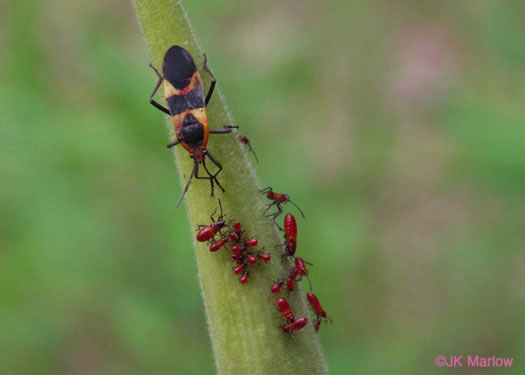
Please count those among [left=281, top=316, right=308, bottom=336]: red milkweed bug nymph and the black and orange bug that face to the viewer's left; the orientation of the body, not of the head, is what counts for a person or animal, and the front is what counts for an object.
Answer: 1

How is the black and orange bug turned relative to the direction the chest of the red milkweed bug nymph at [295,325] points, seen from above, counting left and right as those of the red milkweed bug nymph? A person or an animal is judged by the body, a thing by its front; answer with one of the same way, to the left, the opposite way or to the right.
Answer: to the left

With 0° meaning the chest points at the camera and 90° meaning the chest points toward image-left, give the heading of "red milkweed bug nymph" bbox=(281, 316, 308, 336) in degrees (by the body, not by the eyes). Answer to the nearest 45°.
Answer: approximately 90°

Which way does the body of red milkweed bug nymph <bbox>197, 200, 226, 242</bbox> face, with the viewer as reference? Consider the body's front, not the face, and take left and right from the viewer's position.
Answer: facing away from the viewer and to the right of the viewer
